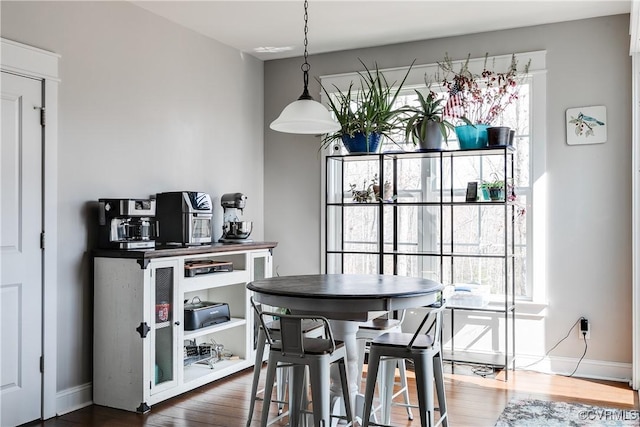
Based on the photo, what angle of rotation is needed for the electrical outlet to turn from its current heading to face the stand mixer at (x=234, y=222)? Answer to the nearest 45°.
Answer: approximately 90° to its right

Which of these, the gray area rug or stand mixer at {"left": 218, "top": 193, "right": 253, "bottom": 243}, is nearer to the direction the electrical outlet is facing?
the gray area rug

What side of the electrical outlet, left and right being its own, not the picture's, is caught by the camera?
front

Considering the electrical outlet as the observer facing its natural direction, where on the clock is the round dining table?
The round dining table is roughly at 1 o'clock from the electrical outlet.

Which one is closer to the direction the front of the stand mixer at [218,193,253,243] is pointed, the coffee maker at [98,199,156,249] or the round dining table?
the round dining table

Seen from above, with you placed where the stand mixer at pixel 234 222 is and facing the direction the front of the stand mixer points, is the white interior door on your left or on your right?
on your right

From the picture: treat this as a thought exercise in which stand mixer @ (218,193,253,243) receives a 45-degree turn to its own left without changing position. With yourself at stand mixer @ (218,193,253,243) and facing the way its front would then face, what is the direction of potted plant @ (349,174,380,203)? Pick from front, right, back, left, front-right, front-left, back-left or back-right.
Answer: front

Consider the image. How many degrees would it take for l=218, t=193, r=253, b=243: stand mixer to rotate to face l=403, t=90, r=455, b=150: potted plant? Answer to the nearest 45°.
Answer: approximately 45° to its left

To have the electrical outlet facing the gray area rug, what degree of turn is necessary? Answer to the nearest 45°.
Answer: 0° — it already faces it

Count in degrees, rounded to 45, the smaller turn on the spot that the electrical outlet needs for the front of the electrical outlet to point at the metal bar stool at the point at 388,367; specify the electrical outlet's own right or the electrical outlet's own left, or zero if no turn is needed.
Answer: approximately 45° to the electrical outlet's own right

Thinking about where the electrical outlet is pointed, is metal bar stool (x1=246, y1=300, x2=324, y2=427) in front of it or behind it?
in front

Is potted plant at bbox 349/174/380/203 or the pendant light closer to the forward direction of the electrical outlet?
the pendant light

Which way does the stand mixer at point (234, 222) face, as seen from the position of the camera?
facing the viewer and to the right of the viewer

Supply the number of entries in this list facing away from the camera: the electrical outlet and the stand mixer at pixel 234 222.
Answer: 0

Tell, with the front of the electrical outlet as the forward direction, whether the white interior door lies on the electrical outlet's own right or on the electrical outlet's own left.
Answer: on the electrical outlet's own right
